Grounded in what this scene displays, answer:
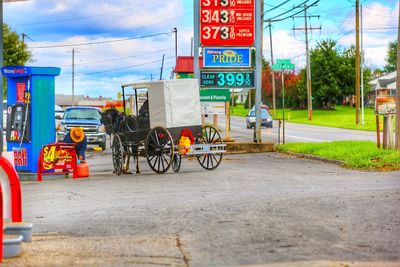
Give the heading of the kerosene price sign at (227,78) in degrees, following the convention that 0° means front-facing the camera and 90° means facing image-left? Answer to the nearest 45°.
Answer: approximately 0°

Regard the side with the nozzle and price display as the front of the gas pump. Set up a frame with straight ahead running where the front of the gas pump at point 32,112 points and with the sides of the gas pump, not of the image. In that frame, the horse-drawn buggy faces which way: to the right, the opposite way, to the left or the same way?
to the right

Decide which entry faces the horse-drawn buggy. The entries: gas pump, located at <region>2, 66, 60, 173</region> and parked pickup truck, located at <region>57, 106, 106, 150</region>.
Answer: the parked pickup truck

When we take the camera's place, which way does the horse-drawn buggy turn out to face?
facing away from the viewer and to the left of the viewer

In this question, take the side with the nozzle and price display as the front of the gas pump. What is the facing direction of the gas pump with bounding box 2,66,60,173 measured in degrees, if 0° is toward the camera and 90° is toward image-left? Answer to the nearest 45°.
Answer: approximately 45°

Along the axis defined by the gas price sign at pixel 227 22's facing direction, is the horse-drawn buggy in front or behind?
in front

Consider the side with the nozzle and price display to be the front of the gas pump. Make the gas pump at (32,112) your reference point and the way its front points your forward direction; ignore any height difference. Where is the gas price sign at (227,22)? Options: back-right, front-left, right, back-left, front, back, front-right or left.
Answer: back
